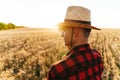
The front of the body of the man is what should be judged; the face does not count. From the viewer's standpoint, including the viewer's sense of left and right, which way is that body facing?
facing away from the viewer and to the left of the viewer

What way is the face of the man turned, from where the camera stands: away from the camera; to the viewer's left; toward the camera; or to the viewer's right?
to the viewer's left
